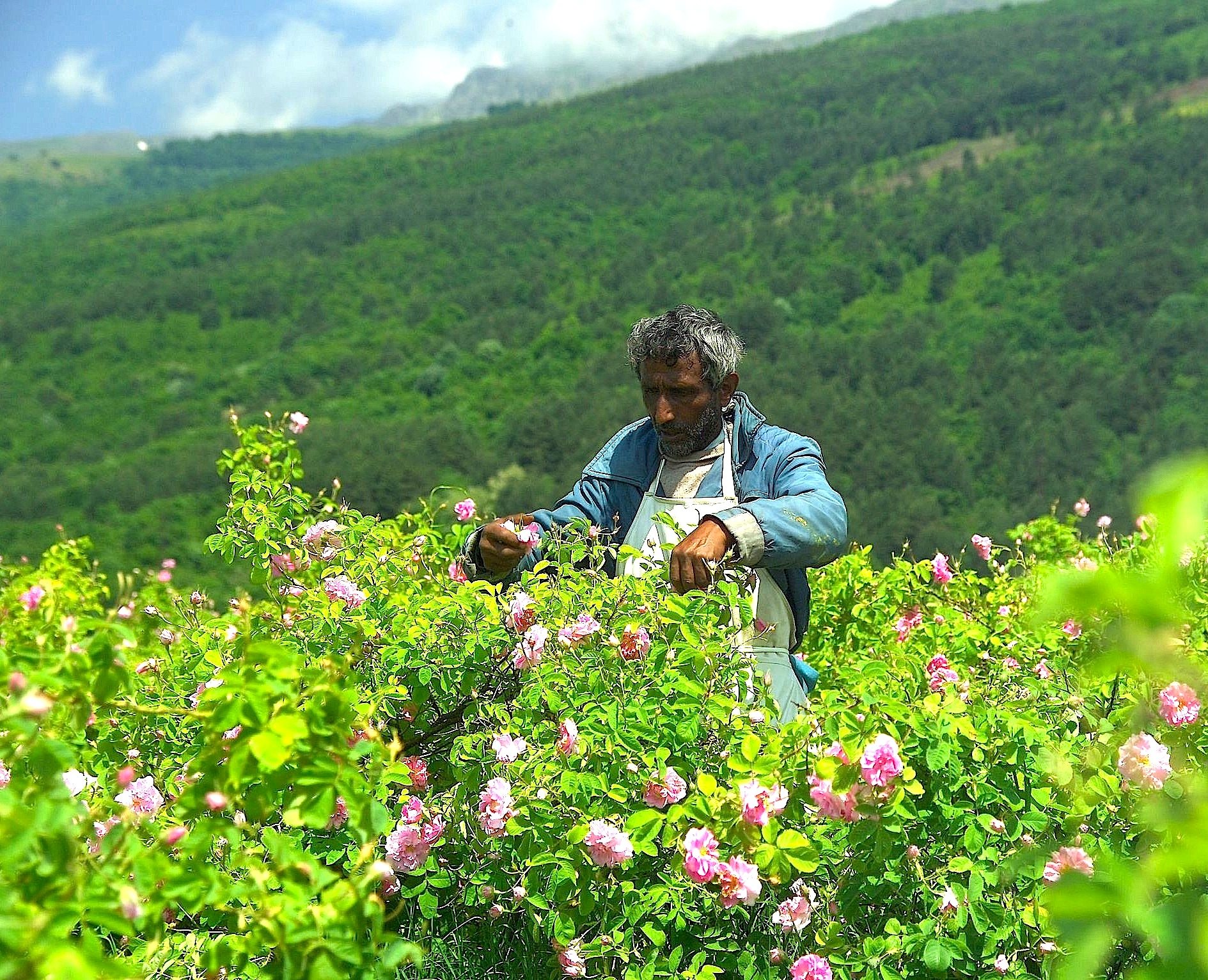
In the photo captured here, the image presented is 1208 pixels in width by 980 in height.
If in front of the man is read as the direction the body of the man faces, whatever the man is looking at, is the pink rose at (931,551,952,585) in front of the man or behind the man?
behind

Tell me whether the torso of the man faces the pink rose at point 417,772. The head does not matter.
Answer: yes

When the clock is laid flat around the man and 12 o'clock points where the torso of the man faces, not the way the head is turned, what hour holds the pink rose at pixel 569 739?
The pink rose is roughly at 11 o'clock from the man.

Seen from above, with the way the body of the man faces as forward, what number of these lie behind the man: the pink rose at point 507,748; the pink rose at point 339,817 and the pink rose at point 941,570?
1

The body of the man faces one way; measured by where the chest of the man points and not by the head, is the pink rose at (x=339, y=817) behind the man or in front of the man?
in front

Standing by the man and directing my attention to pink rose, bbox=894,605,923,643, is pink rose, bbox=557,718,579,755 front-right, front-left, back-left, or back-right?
back-right

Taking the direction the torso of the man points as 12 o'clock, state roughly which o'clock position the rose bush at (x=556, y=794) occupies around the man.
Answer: The rose bush is roughly at 11 o'clock from the man.

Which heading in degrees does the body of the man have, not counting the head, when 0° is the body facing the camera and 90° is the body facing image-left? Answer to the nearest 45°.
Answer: approximately 45°

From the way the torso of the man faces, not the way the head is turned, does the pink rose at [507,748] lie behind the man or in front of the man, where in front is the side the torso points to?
in front
